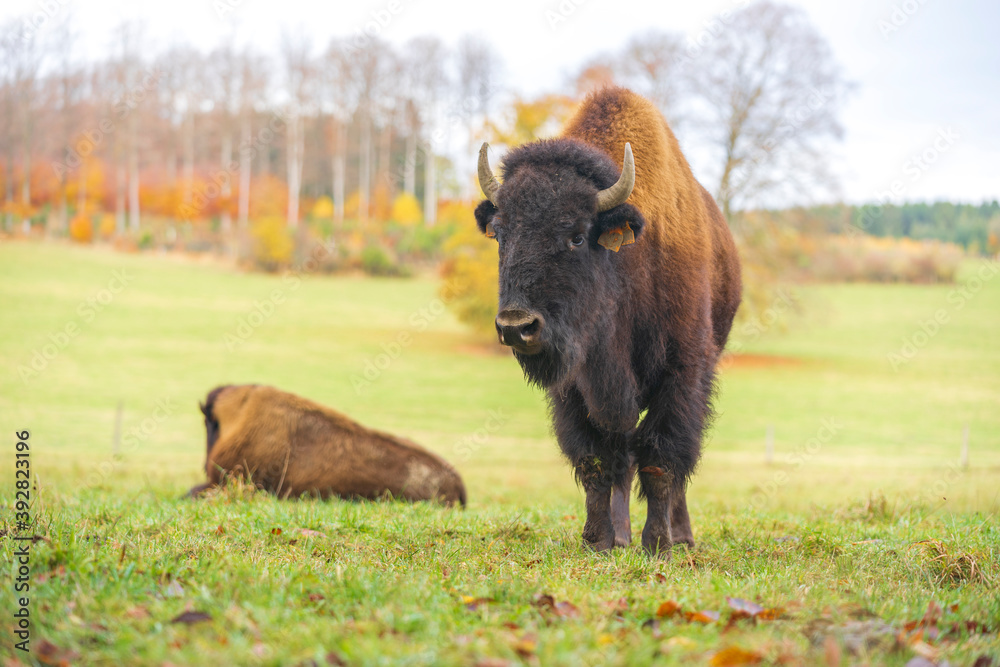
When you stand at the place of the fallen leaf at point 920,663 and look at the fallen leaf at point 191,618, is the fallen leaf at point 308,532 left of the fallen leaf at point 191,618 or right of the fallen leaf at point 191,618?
right

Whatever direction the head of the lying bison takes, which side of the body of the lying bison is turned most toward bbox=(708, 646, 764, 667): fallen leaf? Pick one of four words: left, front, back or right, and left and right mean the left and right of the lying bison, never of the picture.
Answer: left

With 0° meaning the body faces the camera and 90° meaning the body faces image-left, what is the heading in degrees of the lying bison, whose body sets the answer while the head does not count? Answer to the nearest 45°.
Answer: approximately 90°

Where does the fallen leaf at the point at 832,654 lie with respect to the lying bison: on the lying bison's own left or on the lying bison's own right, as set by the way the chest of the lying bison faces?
on the lying bison's own left

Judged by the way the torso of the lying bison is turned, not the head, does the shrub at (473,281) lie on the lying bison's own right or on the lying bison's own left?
on the lying bison's own right

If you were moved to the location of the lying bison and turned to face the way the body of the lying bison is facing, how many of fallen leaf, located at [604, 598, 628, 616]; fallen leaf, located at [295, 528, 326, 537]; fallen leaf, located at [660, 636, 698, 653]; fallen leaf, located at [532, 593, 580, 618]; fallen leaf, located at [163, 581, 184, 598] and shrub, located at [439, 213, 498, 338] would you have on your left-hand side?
5

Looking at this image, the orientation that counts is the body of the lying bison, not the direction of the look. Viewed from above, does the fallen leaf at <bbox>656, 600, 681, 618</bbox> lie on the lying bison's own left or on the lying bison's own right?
on the lying bison's own left

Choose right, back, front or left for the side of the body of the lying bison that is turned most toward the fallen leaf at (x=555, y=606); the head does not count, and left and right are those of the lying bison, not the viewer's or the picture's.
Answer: left

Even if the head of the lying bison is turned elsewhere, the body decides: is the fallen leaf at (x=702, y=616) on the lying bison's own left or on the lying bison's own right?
on the lying bison's own left

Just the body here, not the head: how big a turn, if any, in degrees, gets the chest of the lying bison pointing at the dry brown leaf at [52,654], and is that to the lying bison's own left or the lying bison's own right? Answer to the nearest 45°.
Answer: approximately 90° to the lying bison's own left

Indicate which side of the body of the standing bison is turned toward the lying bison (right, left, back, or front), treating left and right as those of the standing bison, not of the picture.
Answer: right

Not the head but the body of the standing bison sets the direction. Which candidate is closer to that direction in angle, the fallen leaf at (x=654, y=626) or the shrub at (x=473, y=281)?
the fallen leaf
